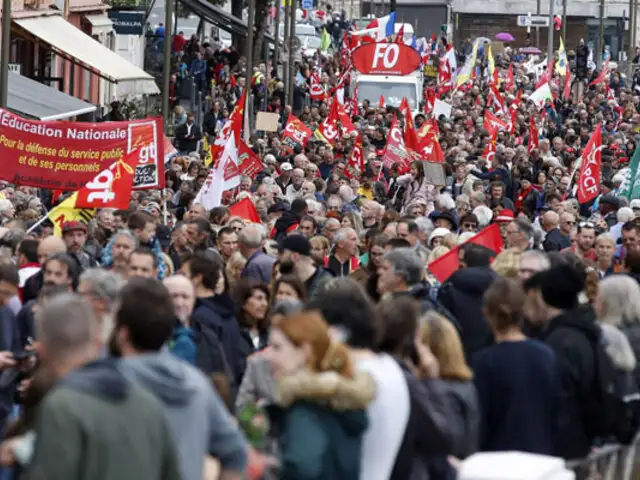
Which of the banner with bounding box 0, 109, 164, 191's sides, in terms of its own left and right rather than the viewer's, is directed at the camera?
front

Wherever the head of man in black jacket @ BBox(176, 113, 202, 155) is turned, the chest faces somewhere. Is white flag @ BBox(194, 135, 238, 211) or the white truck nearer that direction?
the white flag

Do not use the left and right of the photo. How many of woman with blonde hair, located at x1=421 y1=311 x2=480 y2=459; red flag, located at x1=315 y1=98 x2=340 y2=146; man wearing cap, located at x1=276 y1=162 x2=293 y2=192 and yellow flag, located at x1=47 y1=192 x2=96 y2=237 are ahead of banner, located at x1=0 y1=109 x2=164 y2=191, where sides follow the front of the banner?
2

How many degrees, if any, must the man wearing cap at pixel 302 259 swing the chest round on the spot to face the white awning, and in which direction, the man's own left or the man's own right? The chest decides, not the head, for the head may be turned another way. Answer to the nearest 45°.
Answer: approximately 90° to the man's own right

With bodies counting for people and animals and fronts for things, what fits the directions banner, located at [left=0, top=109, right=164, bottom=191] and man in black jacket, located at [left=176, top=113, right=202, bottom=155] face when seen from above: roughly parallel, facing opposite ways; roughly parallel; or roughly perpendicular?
roughly parallel

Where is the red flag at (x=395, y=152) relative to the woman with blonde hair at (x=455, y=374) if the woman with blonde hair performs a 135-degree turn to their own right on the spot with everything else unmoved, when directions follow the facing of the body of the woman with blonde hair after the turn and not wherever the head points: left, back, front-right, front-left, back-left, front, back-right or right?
left

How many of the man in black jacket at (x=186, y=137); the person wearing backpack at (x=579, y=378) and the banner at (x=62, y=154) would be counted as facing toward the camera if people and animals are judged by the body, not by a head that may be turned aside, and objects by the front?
2

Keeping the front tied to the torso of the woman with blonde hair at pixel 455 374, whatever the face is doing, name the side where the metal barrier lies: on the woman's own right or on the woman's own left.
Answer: on the woman's own right

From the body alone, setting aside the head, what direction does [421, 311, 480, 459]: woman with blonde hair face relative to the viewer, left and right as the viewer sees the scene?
facing away from the viewer and to the left of the viewer
